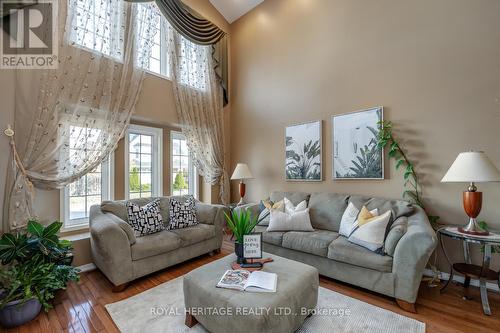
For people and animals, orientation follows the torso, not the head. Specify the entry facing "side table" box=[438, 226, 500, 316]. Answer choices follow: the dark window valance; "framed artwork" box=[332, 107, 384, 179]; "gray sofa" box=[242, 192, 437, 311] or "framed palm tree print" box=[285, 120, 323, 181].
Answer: the dark window valance

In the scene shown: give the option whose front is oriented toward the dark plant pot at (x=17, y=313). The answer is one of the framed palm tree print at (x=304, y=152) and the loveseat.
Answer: the framed palm tree print

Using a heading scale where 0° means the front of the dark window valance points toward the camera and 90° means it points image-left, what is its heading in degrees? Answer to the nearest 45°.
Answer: approximately 315°

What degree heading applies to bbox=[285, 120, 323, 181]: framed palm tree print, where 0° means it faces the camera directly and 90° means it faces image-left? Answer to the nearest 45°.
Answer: approximately 45°

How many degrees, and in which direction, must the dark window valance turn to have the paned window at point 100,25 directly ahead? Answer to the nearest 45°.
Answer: approximately 90° to its right
